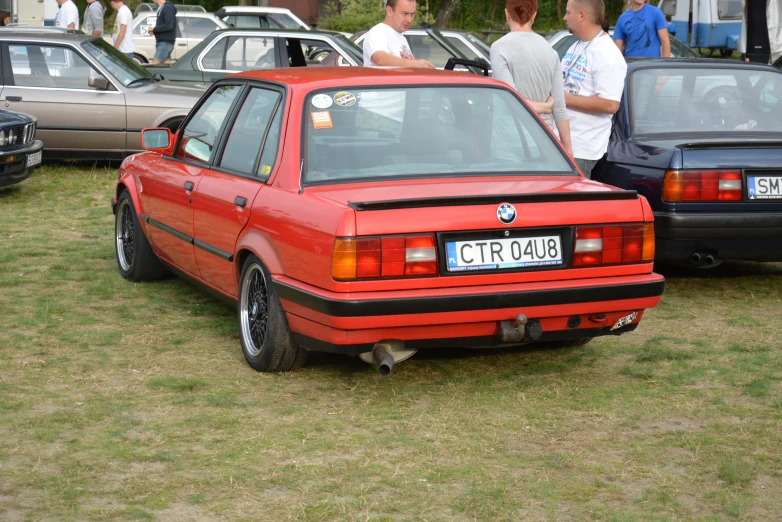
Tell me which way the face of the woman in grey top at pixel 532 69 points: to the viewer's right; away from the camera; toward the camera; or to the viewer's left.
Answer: away from the camera

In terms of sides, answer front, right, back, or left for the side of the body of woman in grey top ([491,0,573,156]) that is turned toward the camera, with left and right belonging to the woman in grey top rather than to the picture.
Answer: back

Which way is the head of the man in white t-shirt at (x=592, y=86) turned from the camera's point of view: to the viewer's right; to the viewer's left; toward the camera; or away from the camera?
to the viewer's left

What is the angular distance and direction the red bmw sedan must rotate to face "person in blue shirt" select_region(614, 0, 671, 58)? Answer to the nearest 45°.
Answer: approximately 45° to its right

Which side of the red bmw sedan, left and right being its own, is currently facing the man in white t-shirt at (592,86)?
right

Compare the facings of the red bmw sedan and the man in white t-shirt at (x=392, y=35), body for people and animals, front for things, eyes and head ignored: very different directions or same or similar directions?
very different directions

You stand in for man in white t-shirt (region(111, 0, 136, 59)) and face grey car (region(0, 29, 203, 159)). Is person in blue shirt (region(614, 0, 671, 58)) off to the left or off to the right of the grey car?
left
